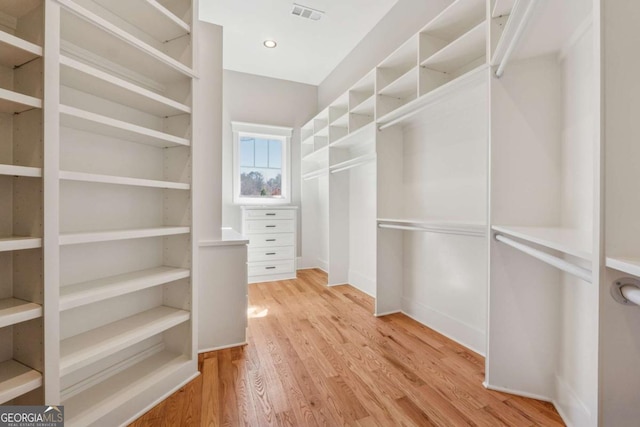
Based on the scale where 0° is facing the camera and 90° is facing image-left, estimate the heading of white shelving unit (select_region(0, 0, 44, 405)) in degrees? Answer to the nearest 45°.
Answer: approximately 315°

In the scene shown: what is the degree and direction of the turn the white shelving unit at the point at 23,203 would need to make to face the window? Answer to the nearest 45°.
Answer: approximately 90° to its left
